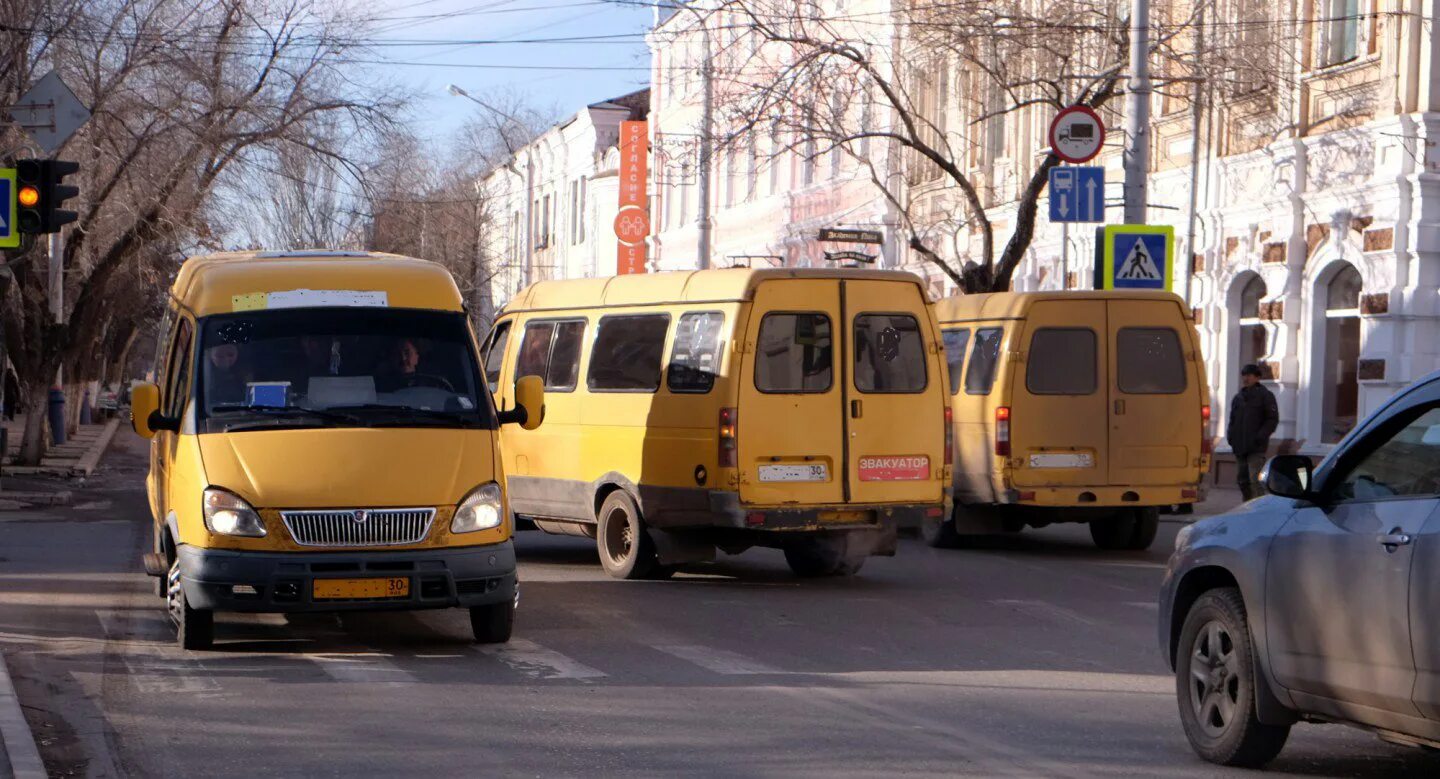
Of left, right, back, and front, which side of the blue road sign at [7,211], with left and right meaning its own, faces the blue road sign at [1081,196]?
left

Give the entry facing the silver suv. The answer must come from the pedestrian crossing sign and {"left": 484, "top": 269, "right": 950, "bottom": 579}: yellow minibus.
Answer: the pedestrian crossing sign

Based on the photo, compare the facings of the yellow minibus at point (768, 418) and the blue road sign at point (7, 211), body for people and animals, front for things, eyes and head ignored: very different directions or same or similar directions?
very different directions

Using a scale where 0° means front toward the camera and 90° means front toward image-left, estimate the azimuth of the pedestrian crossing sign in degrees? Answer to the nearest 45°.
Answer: approximately 0°
